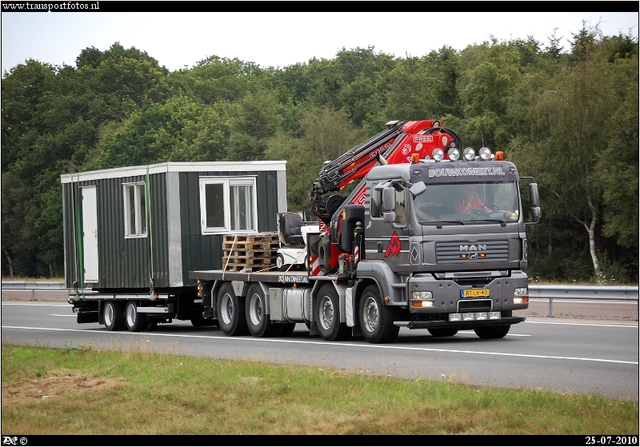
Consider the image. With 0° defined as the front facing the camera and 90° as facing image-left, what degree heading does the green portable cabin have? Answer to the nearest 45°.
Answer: approximately 45°

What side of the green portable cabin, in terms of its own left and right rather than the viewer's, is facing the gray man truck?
left

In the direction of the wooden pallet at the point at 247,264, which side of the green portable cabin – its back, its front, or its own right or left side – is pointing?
left

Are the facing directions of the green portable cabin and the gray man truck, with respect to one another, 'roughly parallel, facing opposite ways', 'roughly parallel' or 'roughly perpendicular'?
roughly perpendicular

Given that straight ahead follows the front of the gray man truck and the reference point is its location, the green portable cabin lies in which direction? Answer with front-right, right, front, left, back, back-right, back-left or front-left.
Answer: back

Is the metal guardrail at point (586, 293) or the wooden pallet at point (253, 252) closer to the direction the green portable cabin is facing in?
the wooden pallet

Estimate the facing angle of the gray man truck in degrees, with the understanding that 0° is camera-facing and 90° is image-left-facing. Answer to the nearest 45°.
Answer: approximately 315°

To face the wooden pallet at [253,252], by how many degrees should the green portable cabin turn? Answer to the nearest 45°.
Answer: approximately 90° to its left
